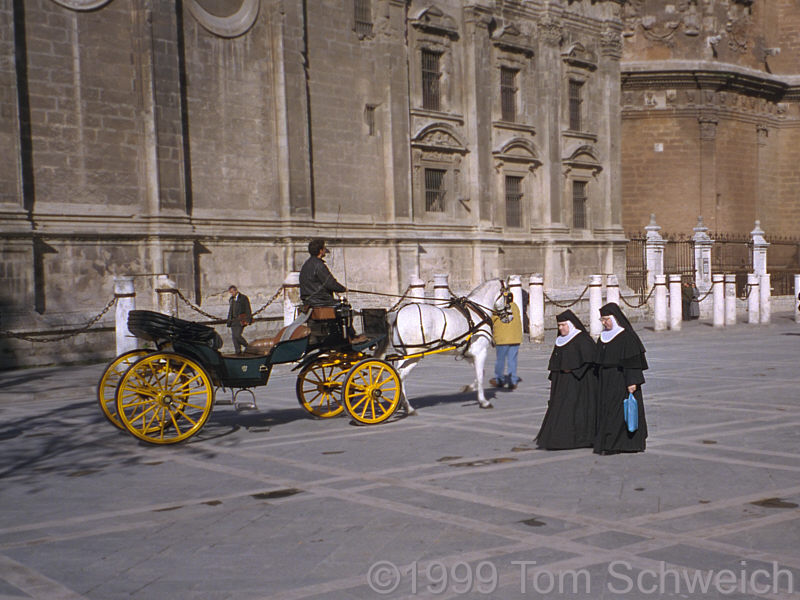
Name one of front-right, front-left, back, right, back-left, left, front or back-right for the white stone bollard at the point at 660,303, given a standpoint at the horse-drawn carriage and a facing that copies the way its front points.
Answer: front-left

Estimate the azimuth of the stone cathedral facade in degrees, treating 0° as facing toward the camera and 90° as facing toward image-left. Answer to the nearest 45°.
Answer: approximately 315°

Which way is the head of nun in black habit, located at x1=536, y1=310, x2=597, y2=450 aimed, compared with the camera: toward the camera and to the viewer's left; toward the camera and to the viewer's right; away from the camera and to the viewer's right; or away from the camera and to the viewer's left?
toward the camera and to the viewer's left

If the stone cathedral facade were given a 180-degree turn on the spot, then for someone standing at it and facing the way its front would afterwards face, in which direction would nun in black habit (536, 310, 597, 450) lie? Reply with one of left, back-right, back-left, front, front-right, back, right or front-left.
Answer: back-left

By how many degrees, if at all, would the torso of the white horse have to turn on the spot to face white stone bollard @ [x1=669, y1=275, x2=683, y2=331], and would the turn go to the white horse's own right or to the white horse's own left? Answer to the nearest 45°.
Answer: approximately 45° to the white horse's own left

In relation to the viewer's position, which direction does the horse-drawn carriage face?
facing to the right of the viewer

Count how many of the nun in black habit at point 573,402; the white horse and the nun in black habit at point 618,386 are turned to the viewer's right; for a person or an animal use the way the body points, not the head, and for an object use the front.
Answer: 1

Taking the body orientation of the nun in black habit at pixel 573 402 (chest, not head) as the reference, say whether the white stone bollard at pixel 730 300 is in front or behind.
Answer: behind

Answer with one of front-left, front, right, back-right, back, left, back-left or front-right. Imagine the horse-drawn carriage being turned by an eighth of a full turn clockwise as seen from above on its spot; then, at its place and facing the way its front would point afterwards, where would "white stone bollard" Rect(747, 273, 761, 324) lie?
left

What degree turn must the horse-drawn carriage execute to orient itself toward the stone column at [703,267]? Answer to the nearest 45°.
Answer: approximately 45° to its left

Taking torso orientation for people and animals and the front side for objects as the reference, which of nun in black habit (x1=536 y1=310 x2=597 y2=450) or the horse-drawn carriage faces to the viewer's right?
the horse-drawn carriage

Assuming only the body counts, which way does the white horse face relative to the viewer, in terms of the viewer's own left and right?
facing to the right of the viewer

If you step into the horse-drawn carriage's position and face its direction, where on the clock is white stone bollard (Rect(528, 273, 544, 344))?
The white stone bollard is roughly at 10 o'clock from the horse-drawn carriage.
